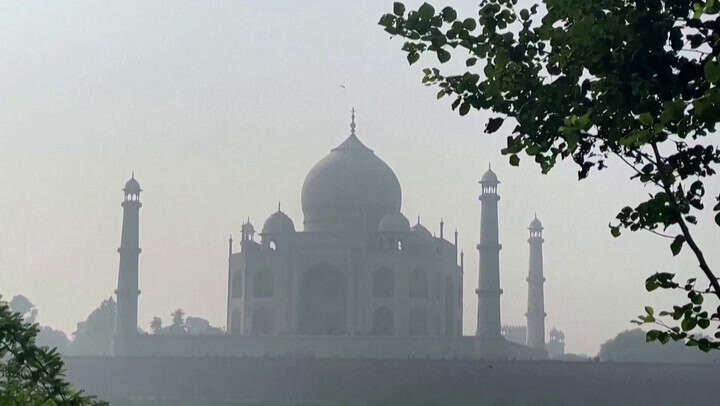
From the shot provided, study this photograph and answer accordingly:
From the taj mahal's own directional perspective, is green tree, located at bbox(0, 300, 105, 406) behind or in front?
in front

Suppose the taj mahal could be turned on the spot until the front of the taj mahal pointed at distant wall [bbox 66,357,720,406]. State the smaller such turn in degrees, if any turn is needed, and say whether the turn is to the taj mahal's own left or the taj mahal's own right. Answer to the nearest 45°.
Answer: approximately 45° to the taj mahal's own left

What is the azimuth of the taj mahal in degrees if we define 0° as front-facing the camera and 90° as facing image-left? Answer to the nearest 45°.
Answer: approximately 0°
